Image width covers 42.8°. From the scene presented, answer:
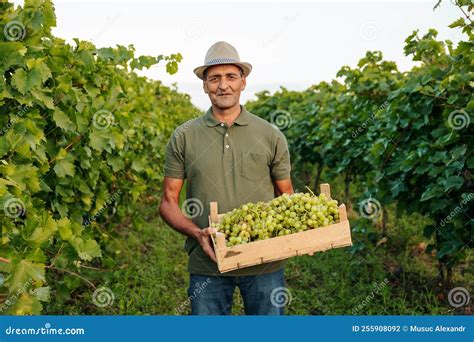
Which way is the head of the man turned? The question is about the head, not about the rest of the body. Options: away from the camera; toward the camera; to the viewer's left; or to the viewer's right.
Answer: toward the camera

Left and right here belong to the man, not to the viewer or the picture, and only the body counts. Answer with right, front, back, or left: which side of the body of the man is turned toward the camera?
front
